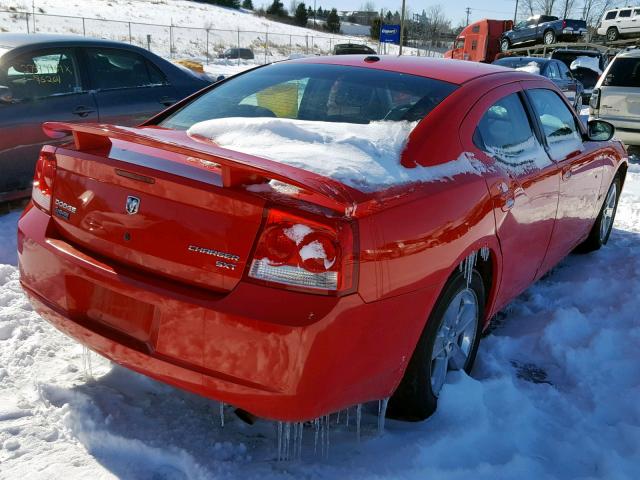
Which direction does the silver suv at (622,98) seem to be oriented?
away from the camera

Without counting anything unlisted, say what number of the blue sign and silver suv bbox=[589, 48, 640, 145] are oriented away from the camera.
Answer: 1

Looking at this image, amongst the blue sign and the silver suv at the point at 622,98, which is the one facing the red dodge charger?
the blue sign

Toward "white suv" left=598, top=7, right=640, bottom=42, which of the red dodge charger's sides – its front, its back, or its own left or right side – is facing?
front

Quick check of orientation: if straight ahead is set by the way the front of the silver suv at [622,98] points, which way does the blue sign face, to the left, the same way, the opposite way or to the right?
the opposite way

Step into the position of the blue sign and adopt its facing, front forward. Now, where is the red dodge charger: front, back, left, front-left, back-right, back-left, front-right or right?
front

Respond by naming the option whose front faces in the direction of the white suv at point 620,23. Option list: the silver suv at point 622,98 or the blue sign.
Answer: the silver suv at point 622,98

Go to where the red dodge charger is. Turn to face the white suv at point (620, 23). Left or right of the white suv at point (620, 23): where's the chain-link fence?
left

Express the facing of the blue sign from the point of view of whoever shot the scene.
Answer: facing the viewer

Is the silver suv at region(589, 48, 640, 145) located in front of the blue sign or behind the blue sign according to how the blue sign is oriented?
in front

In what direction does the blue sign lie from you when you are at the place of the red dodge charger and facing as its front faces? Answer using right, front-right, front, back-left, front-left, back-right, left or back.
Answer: front-left

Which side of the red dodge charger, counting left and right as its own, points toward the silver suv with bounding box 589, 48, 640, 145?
front

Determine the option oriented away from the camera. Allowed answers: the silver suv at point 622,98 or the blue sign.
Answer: the silver suv

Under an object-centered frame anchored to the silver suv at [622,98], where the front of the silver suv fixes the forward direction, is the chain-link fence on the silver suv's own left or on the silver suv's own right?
on the silver suv's own left

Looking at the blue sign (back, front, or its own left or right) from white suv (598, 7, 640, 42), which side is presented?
left

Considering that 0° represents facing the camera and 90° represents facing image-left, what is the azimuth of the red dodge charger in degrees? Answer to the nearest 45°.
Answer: approximately 225°
